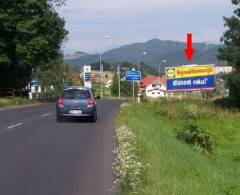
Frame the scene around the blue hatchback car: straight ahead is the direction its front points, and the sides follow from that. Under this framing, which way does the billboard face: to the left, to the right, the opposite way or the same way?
the opposite way

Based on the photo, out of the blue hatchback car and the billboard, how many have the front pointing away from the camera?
1

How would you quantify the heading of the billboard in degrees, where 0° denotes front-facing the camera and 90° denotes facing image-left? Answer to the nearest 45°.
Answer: approximately 0°

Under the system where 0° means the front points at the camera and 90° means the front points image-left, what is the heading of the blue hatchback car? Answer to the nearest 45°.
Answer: approximately 180°

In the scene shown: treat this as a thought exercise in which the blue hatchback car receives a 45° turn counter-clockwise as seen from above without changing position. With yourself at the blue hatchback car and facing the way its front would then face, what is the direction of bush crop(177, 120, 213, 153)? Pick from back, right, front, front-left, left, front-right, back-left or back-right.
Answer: back
